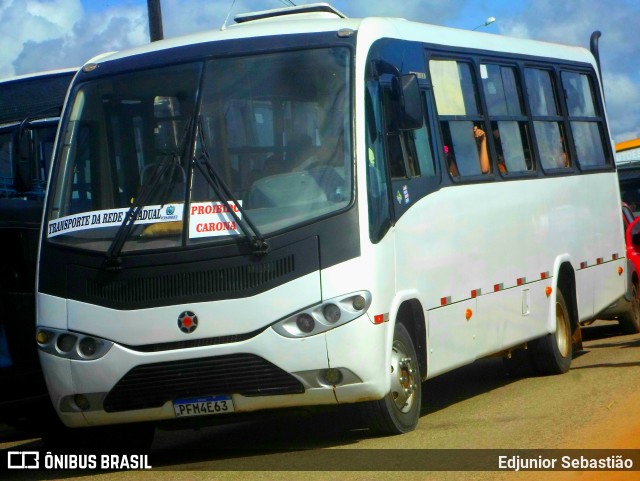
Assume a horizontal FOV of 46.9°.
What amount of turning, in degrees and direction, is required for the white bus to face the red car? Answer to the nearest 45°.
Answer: approximately 180°

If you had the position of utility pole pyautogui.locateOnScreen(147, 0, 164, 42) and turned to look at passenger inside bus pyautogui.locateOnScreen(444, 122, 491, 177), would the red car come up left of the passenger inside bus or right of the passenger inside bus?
left

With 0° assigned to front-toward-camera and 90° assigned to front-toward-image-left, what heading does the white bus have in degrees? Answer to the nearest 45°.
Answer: approximately 45°

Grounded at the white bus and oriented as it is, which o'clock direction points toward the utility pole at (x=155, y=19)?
The utility pole is roughly at 4 o'clock from the white bus.
